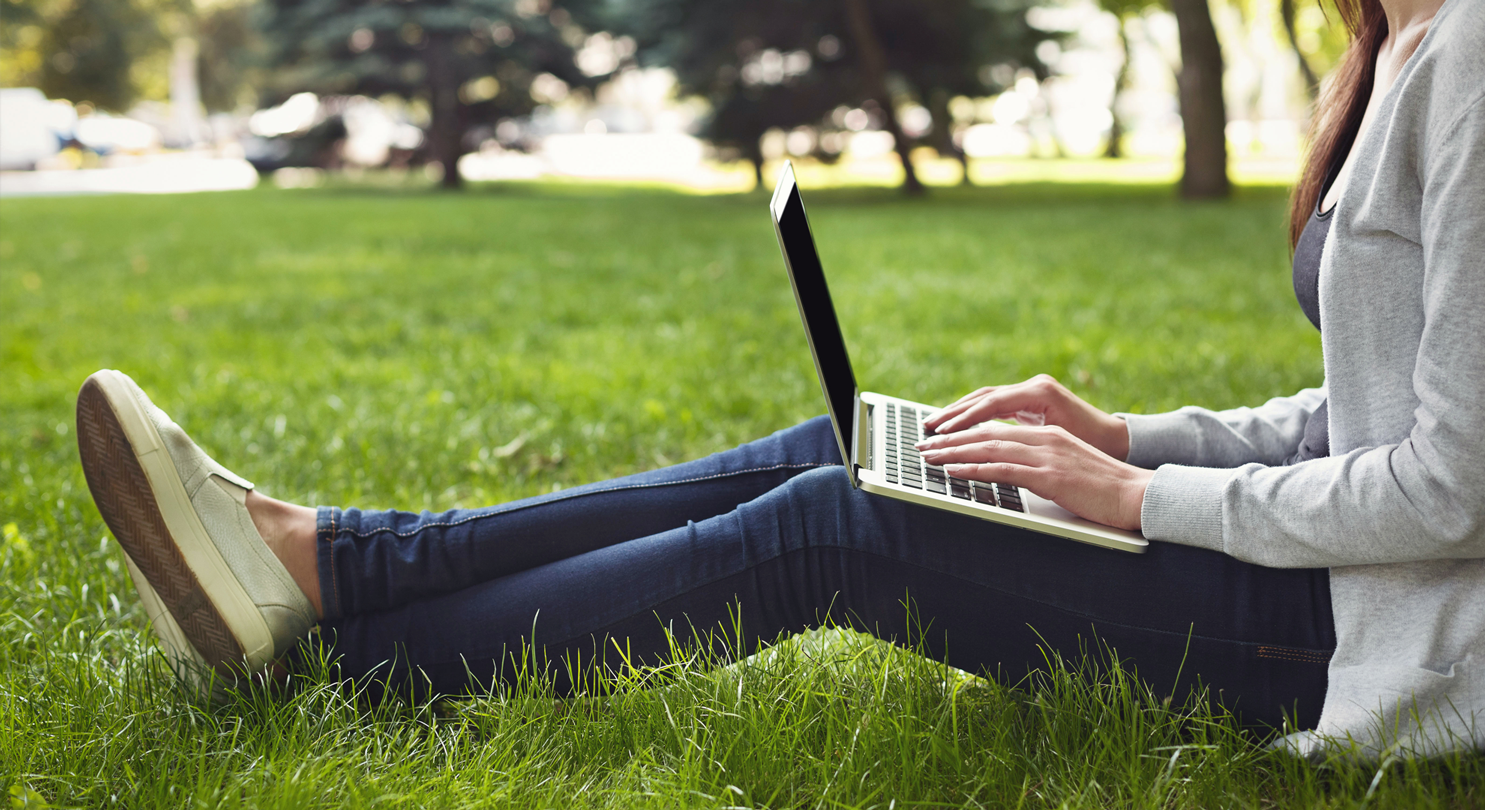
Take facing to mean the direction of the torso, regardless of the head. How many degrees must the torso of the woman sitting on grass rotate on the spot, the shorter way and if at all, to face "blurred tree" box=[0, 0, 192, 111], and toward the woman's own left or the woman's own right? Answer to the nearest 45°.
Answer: approximately 45° to the woman's own right

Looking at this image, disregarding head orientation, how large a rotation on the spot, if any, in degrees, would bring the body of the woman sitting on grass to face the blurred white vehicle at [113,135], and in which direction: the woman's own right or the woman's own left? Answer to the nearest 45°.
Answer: approximately 45° to the woman's own right

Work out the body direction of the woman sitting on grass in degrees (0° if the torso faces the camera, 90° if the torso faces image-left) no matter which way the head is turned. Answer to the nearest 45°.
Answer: approximately 90°

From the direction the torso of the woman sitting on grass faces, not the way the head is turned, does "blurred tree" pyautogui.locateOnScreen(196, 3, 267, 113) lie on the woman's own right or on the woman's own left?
on the woman's own right

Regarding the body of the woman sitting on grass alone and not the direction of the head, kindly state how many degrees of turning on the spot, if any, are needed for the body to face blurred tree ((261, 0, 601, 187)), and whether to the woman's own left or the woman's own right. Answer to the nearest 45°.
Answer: approximately 90° to the woman's own right

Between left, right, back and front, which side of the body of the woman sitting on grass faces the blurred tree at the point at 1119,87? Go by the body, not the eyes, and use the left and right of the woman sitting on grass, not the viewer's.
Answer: right
